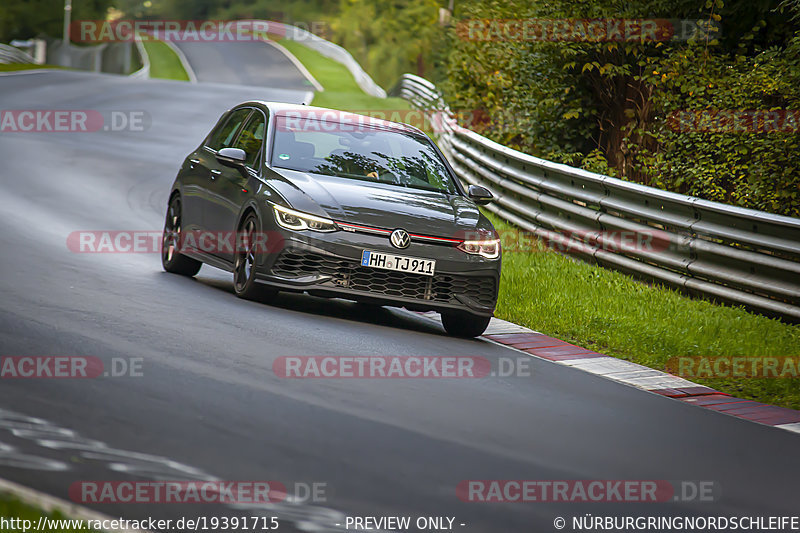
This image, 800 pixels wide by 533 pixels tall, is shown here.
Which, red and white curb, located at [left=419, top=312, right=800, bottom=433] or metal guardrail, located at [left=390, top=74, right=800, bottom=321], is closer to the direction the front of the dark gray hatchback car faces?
the red and white curb

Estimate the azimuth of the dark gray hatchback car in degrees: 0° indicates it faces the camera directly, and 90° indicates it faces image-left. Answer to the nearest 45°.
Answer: approximately 315°

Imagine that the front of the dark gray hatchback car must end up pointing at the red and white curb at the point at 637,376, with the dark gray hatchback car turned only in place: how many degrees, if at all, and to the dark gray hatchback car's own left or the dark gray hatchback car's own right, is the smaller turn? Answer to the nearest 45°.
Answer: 0° — it already faces it

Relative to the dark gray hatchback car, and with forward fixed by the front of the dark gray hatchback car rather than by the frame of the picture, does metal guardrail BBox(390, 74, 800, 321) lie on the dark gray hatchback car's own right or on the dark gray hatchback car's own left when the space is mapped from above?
on the dark gray hatchback car's own left
